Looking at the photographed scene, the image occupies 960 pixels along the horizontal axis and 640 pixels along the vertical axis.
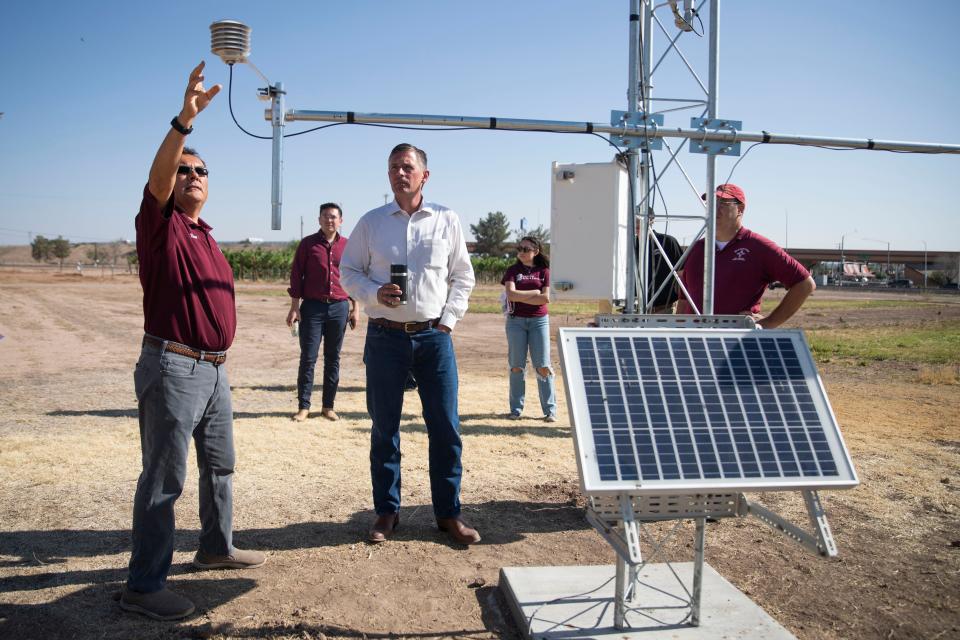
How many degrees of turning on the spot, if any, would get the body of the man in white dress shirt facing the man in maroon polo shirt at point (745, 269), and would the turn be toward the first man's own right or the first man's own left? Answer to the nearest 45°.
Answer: approximately 90° to the first man's own left

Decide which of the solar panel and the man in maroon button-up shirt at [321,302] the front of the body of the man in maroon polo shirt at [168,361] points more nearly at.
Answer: the solar panel

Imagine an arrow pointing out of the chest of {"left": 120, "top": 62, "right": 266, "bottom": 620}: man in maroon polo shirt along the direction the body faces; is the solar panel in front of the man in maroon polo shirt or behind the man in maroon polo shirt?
in front

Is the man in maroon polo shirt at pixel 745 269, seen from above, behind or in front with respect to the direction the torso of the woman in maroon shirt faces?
in front

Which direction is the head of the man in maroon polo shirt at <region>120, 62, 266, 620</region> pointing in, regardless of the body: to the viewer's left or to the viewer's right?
to the viewer's right

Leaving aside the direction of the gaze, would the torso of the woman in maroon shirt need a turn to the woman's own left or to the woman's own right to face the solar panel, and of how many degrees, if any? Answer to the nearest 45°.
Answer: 0° — they already face it

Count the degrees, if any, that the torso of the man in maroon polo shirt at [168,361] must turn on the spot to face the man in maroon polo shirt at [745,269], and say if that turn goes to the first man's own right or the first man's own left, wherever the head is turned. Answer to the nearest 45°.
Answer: approximately 45° to the first man's own left

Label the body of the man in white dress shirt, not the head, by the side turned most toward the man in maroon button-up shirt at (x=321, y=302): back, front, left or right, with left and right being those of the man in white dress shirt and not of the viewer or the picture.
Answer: back

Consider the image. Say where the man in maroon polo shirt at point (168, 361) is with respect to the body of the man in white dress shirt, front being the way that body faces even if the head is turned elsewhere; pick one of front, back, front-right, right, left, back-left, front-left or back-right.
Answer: front-right

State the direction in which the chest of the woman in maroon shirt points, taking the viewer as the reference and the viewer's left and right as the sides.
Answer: facing the viewer

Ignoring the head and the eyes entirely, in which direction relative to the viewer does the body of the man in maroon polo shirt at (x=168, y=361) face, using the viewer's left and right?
facing the viewer and to the right of the viewer

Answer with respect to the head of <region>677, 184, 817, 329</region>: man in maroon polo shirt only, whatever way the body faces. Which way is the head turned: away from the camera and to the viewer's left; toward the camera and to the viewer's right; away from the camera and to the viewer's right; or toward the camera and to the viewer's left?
toward the camera and to the viewer's left

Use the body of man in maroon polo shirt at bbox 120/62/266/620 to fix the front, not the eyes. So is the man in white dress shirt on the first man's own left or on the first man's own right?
on the first man's own left

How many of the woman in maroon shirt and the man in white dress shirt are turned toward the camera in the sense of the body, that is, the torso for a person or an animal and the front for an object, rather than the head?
2

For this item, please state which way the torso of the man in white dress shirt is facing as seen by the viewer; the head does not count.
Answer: toward the camera

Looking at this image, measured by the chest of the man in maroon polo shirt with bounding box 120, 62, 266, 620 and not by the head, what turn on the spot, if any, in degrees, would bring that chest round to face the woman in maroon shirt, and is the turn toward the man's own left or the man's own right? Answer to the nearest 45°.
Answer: approximately 90° to the man's own left
